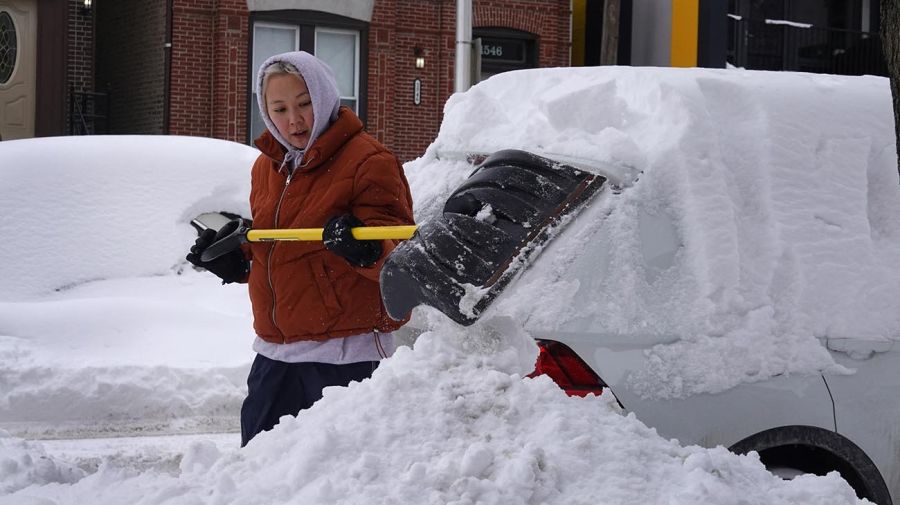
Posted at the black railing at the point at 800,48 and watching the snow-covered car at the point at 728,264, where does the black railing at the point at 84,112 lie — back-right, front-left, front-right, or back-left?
front-right

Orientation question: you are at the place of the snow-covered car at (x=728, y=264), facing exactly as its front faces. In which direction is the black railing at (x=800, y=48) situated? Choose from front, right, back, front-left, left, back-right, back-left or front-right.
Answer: left

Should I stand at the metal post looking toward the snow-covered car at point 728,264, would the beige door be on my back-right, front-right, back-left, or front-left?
back-right

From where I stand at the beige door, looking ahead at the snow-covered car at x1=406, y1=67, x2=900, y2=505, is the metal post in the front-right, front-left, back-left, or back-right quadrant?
front-left

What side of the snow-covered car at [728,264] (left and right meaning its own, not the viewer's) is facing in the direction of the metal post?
left

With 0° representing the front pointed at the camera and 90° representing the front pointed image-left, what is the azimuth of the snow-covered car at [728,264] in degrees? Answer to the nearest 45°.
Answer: approximately 270°

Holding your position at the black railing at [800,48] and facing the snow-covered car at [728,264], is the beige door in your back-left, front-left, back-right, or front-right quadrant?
front-right
